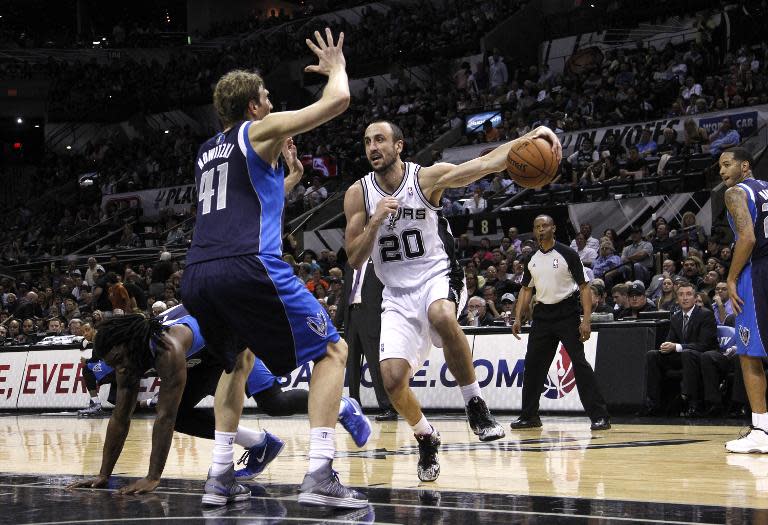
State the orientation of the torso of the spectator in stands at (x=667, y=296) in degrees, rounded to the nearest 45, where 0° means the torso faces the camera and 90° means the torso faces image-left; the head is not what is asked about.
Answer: approximately 45°

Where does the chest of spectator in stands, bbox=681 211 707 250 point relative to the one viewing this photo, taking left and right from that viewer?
facing the viewer and to the left of the viewer

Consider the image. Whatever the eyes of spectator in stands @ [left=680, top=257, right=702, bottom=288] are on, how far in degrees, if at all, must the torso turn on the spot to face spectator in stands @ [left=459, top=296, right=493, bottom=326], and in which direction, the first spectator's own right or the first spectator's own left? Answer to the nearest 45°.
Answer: approximately 45° to the first spectator's own right

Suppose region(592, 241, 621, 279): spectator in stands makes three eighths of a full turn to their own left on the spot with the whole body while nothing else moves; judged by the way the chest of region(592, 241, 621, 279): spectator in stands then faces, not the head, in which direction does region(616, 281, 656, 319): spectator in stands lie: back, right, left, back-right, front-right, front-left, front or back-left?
right

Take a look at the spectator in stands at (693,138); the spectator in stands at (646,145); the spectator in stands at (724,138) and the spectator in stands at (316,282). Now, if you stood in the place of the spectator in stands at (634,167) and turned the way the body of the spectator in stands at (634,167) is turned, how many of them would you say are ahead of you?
1

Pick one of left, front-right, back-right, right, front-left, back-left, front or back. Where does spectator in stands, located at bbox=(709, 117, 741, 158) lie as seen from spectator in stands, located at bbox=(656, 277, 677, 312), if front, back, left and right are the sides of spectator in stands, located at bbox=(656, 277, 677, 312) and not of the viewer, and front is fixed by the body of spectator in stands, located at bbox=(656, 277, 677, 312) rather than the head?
back-right

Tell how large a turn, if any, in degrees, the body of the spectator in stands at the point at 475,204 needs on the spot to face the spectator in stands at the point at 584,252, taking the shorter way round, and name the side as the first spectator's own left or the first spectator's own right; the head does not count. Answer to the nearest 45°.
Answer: approximately 90° to the first spectator's own left

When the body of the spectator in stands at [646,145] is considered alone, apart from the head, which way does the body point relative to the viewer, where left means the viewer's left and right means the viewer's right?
facing the viewer

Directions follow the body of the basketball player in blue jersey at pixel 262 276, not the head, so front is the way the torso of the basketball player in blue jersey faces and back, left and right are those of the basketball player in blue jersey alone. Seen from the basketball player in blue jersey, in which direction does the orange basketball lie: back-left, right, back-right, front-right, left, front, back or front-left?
front

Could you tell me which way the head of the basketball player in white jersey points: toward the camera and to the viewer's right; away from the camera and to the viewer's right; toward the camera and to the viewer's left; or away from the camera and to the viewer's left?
toward the camera and to the viewer's left

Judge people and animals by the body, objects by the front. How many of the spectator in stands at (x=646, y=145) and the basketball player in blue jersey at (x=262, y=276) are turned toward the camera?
1

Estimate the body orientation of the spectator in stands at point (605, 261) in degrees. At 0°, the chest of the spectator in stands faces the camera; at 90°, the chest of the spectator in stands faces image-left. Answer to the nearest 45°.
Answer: approximately 45°

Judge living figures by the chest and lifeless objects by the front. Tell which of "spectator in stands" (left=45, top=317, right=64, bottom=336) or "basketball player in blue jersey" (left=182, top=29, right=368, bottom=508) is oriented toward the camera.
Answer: the spectator in stands

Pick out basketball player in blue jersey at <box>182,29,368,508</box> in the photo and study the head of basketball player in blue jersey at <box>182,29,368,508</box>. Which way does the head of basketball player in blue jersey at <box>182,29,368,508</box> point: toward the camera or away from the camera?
away from the camera

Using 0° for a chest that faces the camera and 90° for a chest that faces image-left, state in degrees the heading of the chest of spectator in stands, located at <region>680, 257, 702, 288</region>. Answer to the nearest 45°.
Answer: approximately 45°

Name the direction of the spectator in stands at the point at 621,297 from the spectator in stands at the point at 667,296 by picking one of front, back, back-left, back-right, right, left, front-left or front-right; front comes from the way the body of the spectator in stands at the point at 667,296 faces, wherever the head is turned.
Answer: front-right
